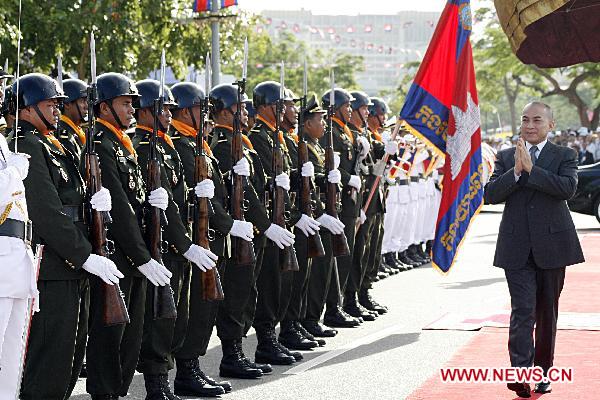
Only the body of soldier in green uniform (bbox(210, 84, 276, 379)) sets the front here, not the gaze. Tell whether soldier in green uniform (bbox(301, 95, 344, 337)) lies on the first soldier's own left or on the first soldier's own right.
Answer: on the first soldier's own left

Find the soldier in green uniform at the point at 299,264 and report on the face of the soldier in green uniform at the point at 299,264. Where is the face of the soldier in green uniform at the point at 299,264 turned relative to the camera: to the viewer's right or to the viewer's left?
to the viewer's right

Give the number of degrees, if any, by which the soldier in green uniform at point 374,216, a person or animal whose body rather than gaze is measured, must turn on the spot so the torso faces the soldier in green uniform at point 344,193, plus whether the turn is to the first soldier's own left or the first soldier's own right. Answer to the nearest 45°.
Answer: approximately 90° to the first soldier's own right

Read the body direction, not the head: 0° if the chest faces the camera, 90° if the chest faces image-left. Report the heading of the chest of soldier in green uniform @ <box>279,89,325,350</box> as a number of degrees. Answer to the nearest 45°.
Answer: approximately 270°

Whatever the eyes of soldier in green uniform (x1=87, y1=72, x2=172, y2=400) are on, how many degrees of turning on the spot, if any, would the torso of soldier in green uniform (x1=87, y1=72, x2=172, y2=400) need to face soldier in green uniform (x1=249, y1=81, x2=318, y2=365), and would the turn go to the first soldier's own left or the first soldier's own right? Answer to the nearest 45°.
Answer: approximately 90° to the first soldier's own left

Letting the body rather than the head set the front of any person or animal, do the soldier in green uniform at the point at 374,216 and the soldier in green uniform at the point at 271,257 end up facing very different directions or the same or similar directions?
same or similar directions

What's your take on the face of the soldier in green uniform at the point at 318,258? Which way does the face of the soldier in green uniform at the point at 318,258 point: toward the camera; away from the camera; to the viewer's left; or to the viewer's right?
to the viewer's right

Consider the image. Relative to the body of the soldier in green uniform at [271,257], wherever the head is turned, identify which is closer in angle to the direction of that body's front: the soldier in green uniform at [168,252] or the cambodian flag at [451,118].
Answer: the cambodian flag

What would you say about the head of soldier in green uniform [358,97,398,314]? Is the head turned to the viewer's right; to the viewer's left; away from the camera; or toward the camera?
to the viewer's right

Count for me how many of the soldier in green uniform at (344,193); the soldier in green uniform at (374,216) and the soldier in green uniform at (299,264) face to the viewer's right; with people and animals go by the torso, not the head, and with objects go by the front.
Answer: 3

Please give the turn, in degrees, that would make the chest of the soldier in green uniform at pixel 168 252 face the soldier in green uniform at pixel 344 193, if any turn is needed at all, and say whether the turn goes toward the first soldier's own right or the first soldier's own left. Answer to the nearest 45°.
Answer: approximately 45° to the first soldier's own left

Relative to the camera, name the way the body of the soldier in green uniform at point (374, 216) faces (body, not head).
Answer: to the viewer's right

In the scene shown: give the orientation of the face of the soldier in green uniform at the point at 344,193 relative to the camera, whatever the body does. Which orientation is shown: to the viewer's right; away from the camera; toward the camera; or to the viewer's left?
to the viewer's right
